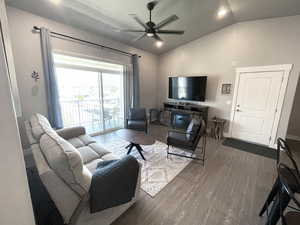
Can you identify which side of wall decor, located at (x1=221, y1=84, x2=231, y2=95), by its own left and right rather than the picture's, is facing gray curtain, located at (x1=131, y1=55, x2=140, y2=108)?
right

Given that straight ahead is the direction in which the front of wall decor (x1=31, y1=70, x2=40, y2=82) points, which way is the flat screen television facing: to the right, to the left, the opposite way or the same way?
to the right

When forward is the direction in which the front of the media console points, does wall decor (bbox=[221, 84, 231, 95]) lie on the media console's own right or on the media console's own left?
on the media console's own left

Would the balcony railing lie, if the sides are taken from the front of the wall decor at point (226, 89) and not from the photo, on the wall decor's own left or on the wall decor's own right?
on the wall decor's own right

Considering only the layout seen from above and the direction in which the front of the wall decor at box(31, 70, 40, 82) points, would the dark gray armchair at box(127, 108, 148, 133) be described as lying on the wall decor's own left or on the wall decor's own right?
on the wall decor's own left

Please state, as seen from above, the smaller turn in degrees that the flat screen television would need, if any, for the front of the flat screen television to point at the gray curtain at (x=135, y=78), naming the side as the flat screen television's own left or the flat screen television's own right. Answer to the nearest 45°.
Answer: approximately 45° to the flat screen television's own right

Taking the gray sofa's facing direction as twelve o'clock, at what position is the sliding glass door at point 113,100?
The sliding glass door is roughly at 11 o'clock from the gray sofa.
